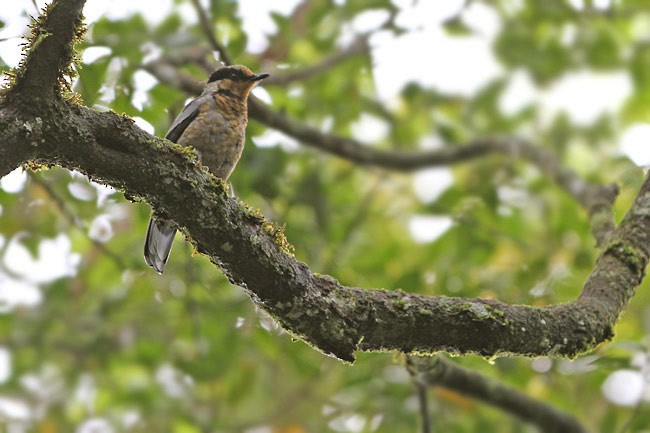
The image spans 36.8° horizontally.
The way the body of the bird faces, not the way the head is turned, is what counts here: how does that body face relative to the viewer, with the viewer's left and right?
facing the viewer and to the right of the viewer
